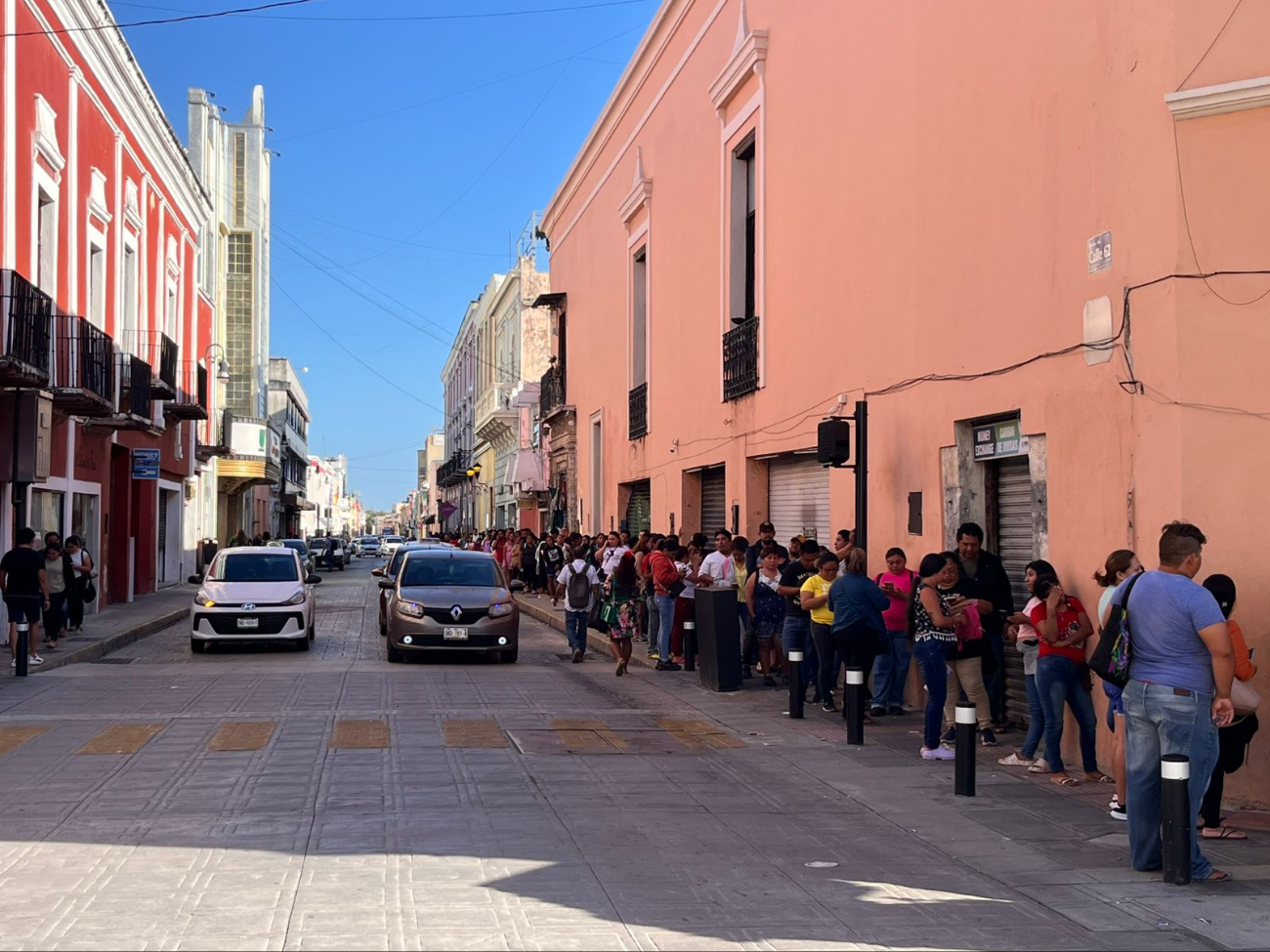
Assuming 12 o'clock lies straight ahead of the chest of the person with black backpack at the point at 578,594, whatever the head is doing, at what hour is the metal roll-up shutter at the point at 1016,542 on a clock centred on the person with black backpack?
The metal roll-up shutter is roughly at 5 o'clock from the person with black backpack.

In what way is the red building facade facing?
to the viewer's right

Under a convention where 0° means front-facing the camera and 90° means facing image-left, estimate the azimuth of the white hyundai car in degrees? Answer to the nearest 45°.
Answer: approximately 0°

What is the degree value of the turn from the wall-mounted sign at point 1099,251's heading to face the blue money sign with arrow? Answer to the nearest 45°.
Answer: approximately 90° to its right

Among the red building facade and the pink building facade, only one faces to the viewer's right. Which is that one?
the red building facade

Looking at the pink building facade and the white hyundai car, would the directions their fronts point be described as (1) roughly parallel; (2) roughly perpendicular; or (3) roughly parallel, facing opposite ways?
roughly perpendicular

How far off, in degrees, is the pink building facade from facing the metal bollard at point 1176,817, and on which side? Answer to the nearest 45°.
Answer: approximately 45° to its left

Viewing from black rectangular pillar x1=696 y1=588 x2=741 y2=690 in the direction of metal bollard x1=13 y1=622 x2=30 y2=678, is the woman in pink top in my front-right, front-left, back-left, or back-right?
back-left
